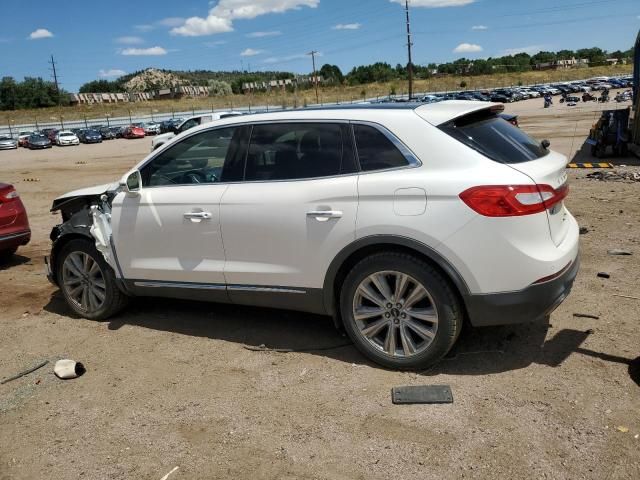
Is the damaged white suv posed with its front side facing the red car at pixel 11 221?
yes

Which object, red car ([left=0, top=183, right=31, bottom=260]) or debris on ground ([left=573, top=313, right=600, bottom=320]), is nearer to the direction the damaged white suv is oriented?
the red car

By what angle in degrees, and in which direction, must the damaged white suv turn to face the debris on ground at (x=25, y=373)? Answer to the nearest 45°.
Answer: approximately 45° to its left

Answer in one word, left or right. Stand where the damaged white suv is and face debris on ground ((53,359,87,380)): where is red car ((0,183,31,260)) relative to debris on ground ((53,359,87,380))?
right

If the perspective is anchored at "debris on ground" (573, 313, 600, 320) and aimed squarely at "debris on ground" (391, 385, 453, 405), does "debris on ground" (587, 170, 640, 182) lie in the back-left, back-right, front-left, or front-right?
back-right

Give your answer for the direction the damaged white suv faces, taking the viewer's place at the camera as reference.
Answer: facing away from the viewer and to the left of the viewer

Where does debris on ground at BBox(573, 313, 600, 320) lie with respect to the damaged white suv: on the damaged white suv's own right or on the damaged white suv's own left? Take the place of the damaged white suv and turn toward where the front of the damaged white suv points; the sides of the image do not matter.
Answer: on the damaged white suv's own right

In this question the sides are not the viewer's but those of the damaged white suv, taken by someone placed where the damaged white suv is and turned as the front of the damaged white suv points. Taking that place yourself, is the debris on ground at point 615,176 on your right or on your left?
on your right

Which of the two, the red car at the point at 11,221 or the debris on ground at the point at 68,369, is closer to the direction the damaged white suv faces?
the red car

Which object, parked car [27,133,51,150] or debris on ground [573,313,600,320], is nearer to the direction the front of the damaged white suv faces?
the parked car
